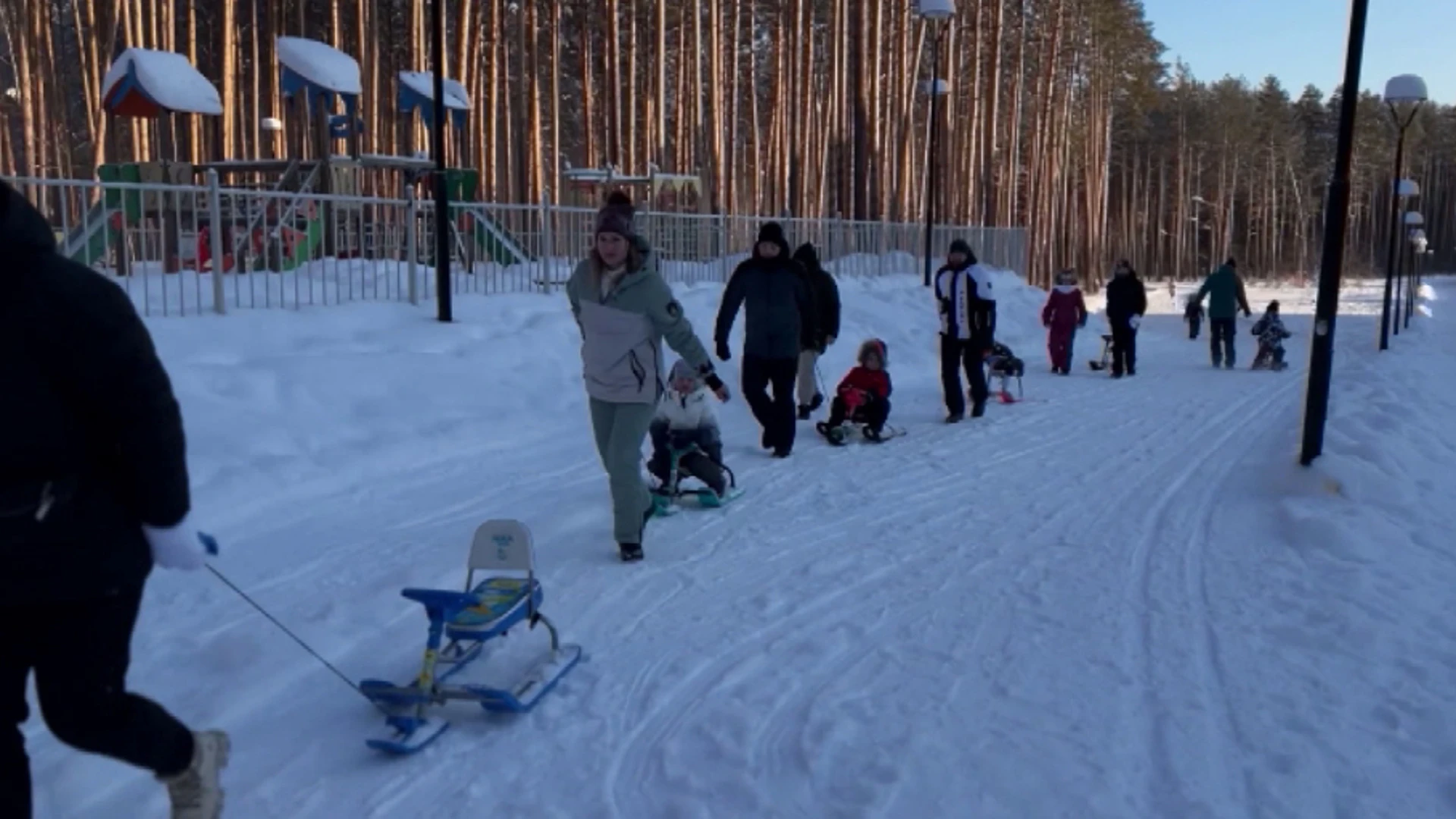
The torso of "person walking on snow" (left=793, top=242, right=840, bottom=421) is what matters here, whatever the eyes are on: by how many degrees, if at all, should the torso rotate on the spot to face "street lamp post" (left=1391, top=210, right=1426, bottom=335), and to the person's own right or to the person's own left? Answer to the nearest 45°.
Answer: approximately 180°

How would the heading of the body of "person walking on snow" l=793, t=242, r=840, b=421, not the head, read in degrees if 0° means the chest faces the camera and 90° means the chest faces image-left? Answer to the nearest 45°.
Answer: approximately 45°

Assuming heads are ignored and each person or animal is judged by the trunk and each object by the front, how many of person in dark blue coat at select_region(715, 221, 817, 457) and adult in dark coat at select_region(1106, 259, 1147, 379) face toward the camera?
2

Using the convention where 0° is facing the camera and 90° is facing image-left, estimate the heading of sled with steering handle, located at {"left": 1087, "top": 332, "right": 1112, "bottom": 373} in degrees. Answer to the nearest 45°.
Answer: approximately 45°

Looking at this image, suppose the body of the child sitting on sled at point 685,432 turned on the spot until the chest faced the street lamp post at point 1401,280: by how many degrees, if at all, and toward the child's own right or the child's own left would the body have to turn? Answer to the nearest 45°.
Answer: approximately 135° to the child's own left

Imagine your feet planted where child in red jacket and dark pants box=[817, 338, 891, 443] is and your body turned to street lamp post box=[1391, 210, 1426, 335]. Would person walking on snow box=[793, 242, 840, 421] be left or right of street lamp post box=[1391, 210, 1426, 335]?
left
